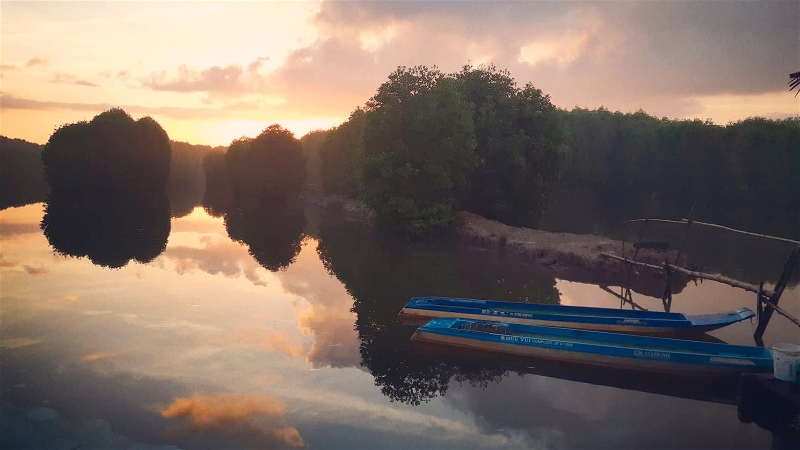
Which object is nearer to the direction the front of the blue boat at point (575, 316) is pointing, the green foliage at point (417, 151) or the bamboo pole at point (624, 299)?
the bamboo pole

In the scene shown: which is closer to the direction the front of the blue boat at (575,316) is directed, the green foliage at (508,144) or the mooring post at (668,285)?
the mooring post

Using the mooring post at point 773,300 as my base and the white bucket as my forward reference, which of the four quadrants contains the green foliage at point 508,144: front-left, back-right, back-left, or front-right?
back-right

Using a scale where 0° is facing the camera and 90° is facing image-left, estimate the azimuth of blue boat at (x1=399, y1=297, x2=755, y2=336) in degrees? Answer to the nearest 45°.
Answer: approximately 270°

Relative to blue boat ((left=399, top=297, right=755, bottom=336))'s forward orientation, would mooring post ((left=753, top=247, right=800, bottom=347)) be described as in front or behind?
in front

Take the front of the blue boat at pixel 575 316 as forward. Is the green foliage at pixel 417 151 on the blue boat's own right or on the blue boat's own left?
on the blue boat's own left

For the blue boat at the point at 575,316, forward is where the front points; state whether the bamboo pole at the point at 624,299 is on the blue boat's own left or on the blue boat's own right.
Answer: on the blue boat's own left

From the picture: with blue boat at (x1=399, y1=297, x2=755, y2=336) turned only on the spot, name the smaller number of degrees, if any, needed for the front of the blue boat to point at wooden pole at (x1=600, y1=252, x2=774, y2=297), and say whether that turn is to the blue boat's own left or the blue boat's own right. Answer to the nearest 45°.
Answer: approximately 45° to the blue boat's own left

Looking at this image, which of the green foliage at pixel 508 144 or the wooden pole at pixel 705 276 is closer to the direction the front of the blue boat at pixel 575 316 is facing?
the wooden pole

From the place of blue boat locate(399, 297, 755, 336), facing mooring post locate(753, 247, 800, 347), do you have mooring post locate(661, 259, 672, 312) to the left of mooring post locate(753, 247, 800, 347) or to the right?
left

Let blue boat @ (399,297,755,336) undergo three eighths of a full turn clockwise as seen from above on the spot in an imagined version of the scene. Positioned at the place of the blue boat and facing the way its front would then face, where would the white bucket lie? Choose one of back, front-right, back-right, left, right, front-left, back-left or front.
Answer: left

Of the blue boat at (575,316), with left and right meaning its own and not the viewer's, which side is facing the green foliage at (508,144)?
left
